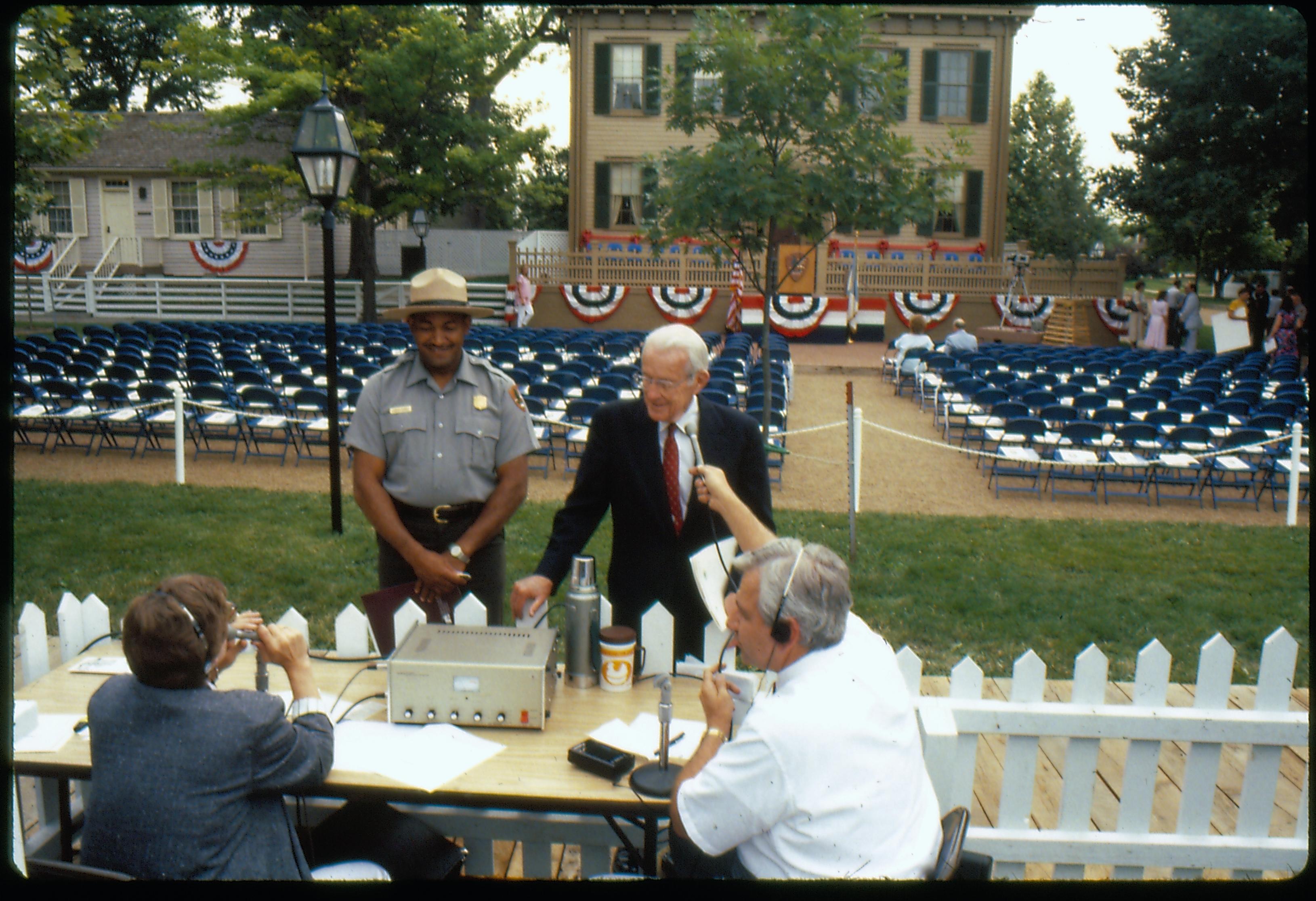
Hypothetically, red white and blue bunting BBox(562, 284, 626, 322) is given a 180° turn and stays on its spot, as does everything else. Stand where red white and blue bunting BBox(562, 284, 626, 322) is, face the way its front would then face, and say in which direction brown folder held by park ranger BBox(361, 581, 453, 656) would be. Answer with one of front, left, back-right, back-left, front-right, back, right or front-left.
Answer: back

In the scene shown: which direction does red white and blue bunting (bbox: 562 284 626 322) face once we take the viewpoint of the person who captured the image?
facing the viewer

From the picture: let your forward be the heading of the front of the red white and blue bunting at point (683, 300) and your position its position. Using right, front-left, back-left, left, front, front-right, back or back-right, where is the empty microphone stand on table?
front

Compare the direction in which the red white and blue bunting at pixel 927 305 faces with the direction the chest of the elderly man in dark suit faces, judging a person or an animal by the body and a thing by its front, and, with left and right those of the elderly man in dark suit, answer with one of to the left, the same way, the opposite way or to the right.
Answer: the same way

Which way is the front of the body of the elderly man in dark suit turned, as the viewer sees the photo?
toward the camera

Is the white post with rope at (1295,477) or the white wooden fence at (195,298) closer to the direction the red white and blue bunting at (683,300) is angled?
the white post with rope

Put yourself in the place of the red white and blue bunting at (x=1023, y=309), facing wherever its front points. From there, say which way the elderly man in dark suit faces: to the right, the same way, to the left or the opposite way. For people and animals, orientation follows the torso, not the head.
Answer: the same way

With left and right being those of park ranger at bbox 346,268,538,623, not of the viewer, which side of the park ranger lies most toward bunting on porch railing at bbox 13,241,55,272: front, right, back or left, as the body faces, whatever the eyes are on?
back

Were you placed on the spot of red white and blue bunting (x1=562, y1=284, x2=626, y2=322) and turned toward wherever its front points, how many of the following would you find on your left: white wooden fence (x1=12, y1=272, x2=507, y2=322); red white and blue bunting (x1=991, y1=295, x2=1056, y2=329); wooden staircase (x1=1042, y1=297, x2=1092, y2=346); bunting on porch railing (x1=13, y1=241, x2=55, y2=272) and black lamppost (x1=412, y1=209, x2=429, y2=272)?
2

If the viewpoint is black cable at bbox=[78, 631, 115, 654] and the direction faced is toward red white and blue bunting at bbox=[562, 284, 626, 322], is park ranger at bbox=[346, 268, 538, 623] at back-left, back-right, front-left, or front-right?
front-right

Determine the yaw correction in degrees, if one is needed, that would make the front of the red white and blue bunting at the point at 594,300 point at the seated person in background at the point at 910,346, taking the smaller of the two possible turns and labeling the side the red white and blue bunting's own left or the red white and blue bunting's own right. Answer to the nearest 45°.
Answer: approximately 45° to the red white and blue bunting's own left

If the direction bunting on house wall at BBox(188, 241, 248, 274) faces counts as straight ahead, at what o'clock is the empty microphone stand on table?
The empty microphone stand on table is roughly at 12 o'clock from the bunting on house wall.

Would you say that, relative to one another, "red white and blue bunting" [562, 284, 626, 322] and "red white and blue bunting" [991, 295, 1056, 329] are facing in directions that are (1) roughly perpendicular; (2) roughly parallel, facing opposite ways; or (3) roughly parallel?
roughly parallel

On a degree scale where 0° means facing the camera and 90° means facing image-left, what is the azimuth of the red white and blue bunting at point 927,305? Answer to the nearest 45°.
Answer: approximately 0°

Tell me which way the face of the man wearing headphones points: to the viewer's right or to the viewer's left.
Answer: to the viewer's left

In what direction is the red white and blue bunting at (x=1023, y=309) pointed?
toward the camera

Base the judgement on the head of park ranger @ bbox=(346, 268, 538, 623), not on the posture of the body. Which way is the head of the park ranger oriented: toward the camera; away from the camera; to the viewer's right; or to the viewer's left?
toward the camera

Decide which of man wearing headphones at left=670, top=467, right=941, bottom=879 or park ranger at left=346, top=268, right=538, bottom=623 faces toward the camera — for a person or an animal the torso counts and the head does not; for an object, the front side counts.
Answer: the park ranger

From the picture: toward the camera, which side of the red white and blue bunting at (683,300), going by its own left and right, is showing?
front

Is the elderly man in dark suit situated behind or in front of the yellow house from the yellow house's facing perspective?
in front

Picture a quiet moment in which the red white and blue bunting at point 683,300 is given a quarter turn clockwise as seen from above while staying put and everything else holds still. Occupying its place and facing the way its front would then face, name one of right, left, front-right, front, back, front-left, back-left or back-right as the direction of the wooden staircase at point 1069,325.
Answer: back

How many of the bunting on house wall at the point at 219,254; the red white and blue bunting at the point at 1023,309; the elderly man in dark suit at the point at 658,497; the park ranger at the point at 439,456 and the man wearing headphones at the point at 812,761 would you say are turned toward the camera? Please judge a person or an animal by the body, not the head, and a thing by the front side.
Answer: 4
